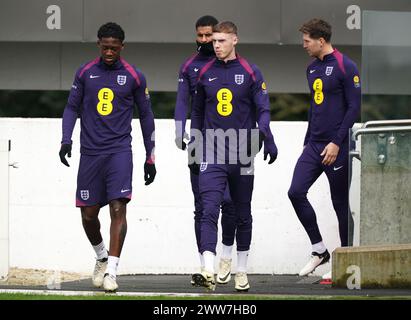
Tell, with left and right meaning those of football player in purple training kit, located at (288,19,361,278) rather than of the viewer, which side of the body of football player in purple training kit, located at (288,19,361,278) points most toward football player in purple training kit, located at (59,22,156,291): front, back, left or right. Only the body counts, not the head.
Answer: front

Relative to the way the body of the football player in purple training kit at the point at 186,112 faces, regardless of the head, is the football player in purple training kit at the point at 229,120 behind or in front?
in front

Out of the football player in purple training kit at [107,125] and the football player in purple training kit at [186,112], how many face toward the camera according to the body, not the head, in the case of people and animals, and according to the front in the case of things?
2

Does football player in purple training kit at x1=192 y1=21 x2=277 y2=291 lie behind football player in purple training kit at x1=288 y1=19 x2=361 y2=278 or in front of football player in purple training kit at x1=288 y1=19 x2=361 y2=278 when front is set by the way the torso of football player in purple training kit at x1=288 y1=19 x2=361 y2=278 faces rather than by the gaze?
in front

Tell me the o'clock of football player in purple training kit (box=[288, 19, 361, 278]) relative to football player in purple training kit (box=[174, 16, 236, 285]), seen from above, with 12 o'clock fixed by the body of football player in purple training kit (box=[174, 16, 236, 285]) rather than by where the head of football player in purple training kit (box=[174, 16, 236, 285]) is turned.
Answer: football player in purple training kit (box=[288, 19, 361, 278]) is roughly at 9 o'clock from football player in purple training kit (box=[174, 16, 236, 285]).

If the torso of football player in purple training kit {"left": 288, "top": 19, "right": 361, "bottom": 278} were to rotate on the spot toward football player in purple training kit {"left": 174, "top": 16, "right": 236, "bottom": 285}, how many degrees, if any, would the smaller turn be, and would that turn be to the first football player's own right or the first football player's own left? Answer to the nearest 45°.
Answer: approximately 45° to the first football player's own right

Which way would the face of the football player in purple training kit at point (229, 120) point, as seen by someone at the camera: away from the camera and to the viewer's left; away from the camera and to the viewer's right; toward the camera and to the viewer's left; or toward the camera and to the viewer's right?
toward the camera and to the viewer's left

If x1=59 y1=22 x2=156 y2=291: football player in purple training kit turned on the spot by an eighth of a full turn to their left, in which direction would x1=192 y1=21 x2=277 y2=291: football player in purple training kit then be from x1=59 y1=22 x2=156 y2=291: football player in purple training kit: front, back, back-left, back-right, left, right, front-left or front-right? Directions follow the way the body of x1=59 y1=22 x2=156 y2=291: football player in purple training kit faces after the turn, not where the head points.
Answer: front-left

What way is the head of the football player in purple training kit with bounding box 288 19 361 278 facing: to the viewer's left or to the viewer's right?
to the viewer's left

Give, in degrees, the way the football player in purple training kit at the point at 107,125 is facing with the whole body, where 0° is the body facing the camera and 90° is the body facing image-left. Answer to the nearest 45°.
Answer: approximately 0°
